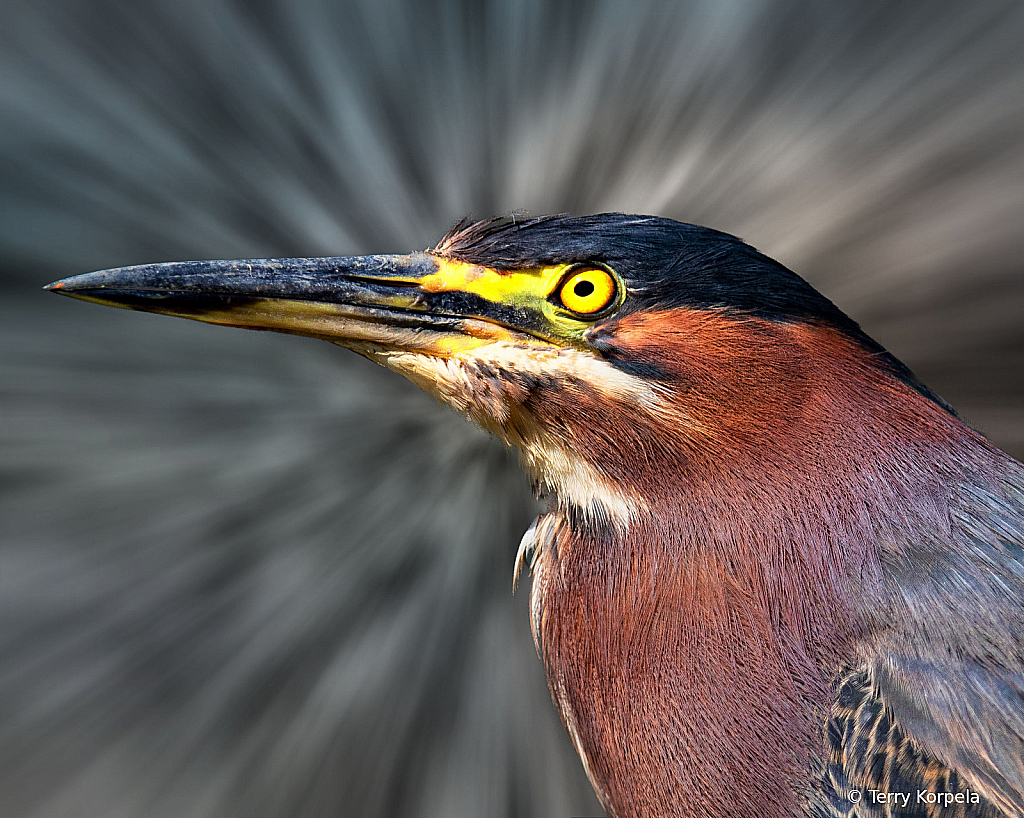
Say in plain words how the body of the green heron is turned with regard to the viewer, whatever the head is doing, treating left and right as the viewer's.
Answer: facing to the left of the viewer
